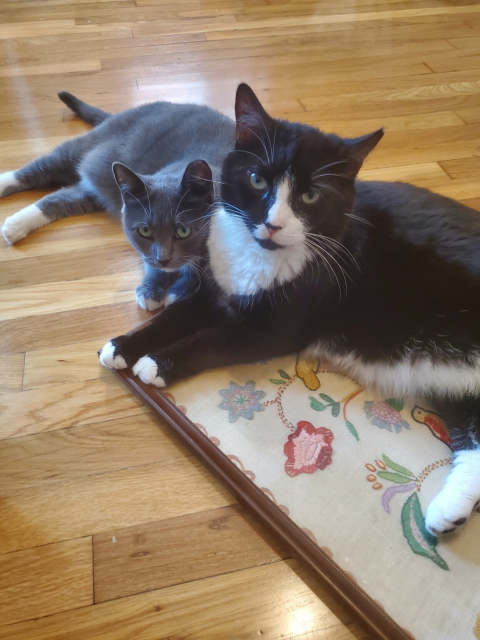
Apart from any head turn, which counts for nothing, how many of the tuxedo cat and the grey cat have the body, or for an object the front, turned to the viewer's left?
1

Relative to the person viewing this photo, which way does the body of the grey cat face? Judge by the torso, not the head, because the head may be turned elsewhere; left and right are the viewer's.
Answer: facing the viewer and to the right of the viewer

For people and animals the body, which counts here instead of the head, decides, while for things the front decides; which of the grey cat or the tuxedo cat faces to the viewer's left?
the tuxedo cat

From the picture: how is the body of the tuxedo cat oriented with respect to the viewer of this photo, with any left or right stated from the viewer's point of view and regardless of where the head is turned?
facing to the left of the viewer
